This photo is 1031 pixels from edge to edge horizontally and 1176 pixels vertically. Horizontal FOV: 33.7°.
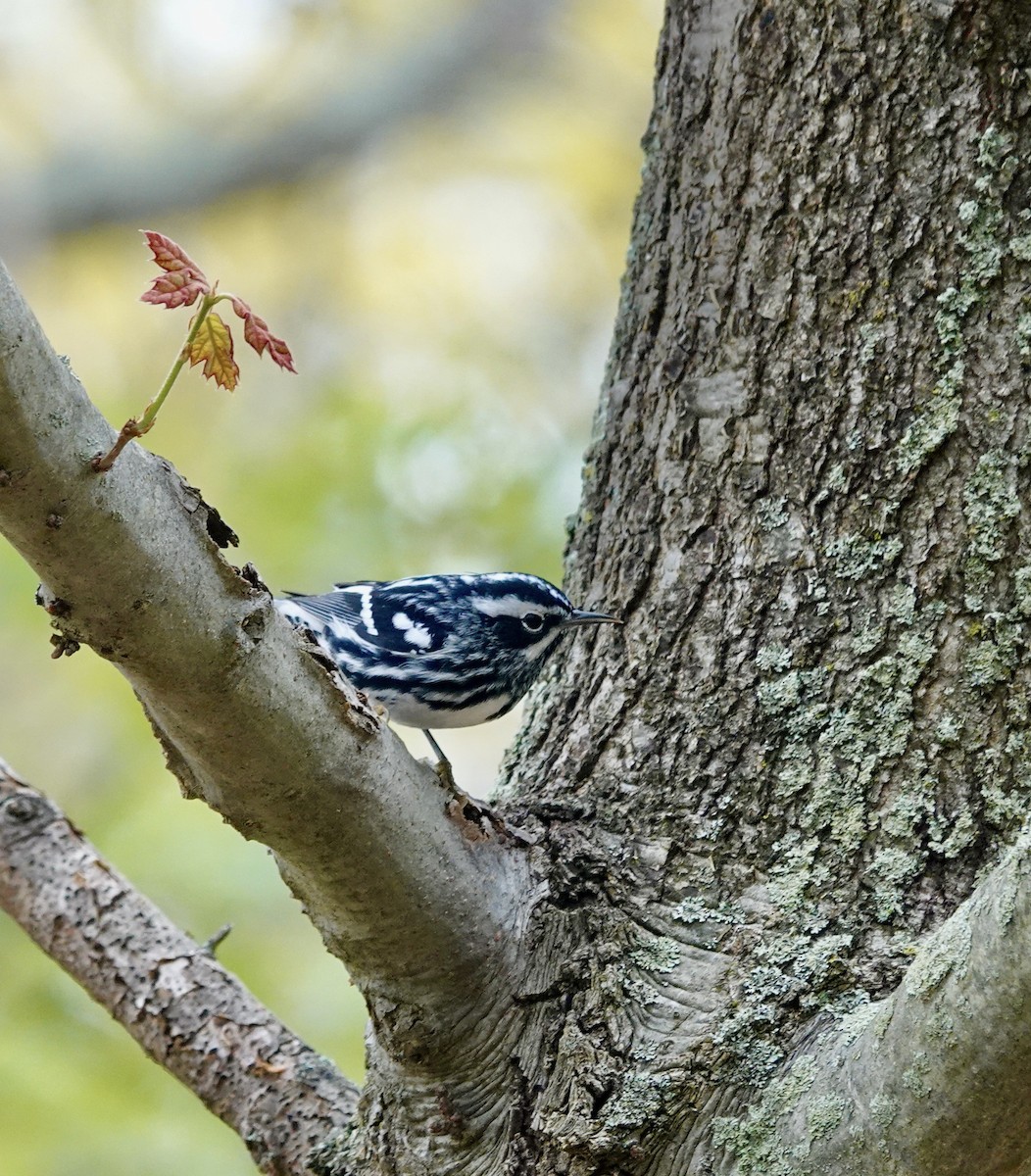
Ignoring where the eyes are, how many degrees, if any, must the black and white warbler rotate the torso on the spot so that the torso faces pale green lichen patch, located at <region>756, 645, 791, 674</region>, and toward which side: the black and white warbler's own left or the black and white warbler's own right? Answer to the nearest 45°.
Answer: approximately 45° to the black and white warbler's own right

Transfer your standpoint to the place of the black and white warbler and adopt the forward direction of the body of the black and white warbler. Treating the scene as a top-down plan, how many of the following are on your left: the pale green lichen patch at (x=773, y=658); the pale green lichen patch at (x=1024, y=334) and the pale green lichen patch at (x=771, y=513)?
0

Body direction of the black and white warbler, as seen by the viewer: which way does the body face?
to the viewer's right
